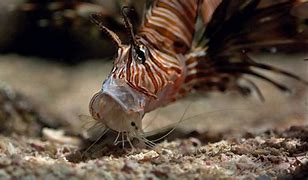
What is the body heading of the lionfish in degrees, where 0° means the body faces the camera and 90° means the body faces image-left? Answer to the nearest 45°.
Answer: approximately 45°
